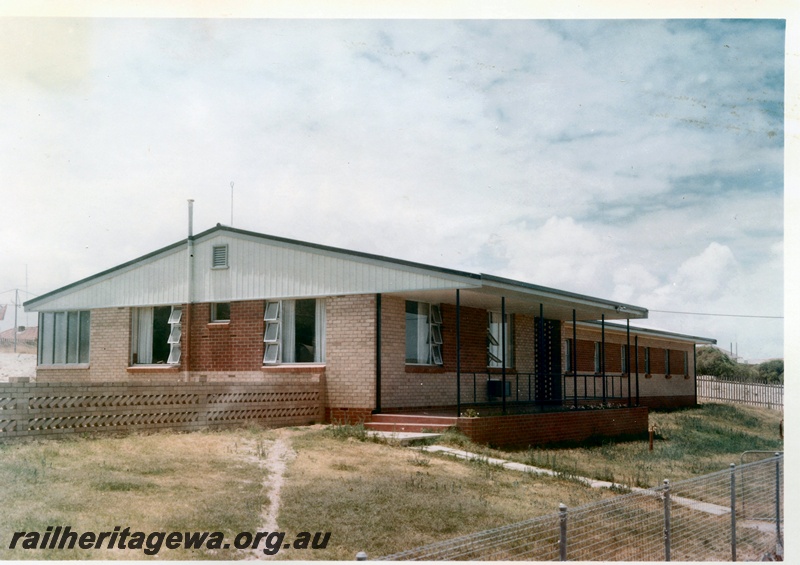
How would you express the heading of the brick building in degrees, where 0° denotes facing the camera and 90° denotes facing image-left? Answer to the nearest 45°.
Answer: approximately 315°

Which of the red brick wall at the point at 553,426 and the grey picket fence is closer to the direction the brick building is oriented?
the red brick wall

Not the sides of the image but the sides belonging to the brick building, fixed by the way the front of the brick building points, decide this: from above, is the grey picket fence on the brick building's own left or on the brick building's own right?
on the brick building's own left
